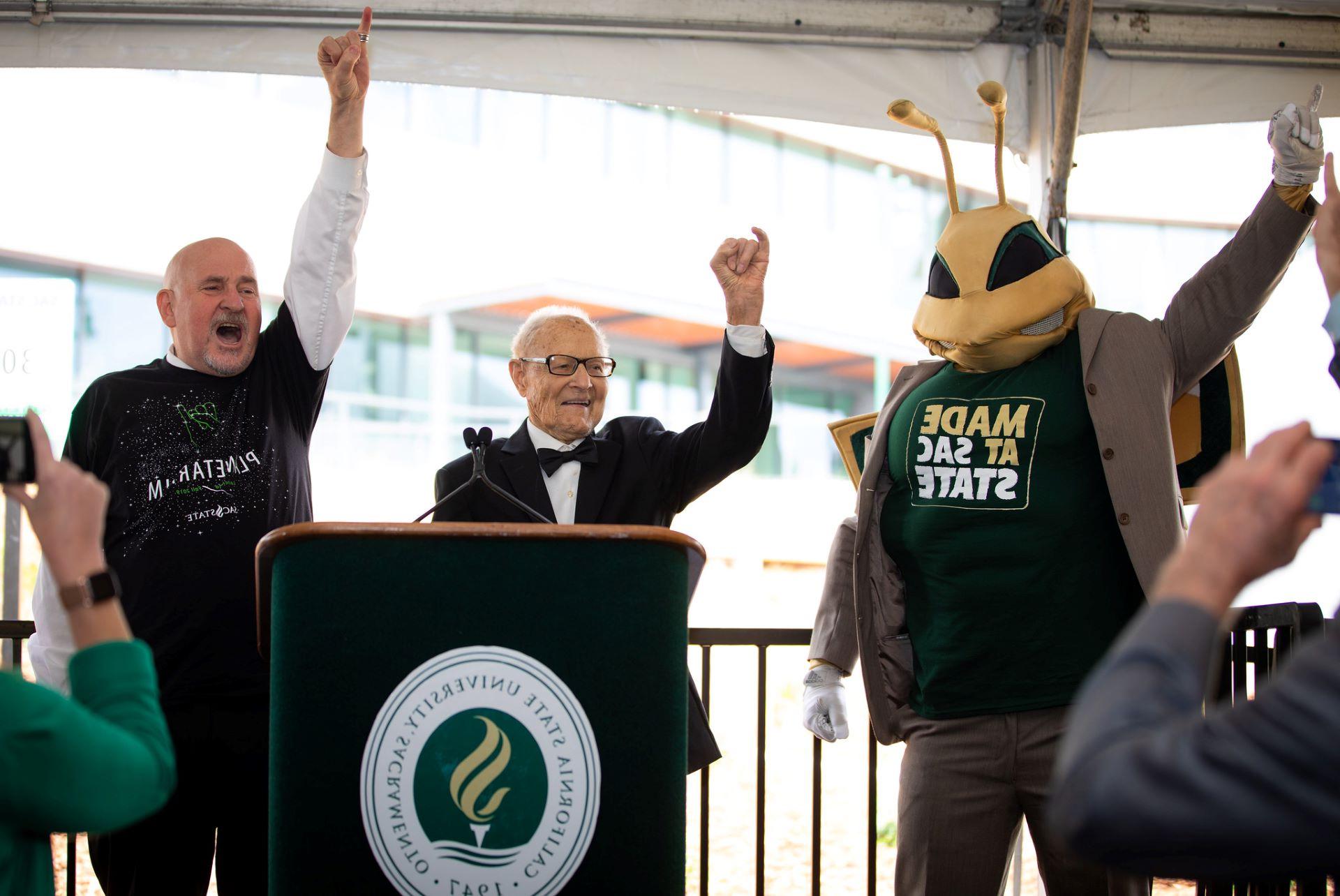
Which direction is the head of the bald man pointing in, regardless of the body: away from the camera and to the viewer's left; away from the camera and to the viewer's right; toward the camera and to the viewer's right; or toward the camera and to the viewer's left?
toward the camera and to the viewer's right

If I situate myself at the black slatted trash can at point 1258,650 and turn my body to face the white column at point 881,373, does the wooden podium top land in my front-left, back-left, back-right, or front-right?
back-left

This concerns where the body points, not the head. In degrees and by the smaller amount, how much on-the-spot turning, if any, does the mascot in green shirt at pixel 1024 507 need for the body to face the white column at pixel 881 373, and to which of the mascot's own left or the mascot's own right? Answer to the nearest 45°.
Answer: approximately 135° to the mascot's own right

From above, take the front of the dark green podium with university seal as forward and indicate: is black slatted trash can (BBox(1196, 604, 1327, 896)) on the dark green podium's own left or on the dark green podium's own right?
on the dark green podium's own left

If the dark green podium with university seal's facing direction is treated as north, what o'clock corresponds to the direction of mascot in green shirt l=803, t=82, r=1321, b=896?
The mascot in green shirt is roughly at 8 o'clock from the dark green podium with university seal.

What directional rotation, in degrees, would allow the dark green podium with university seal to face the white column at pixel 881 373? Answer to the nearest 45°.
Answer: approximately 180°

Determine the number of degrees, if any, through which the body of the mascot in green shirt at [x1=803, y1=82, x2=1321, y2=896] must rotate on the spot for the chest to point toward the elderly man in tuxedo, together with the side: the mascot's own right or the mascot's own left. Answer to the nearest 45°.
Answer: approximately 45° to the mascot's own right

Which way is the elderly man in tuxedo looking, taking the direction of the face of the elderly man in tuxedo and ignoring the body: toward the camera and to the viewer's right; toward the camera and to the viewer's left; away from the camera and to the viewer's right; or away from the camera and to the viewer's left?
toward the camera and to the viewer's right
